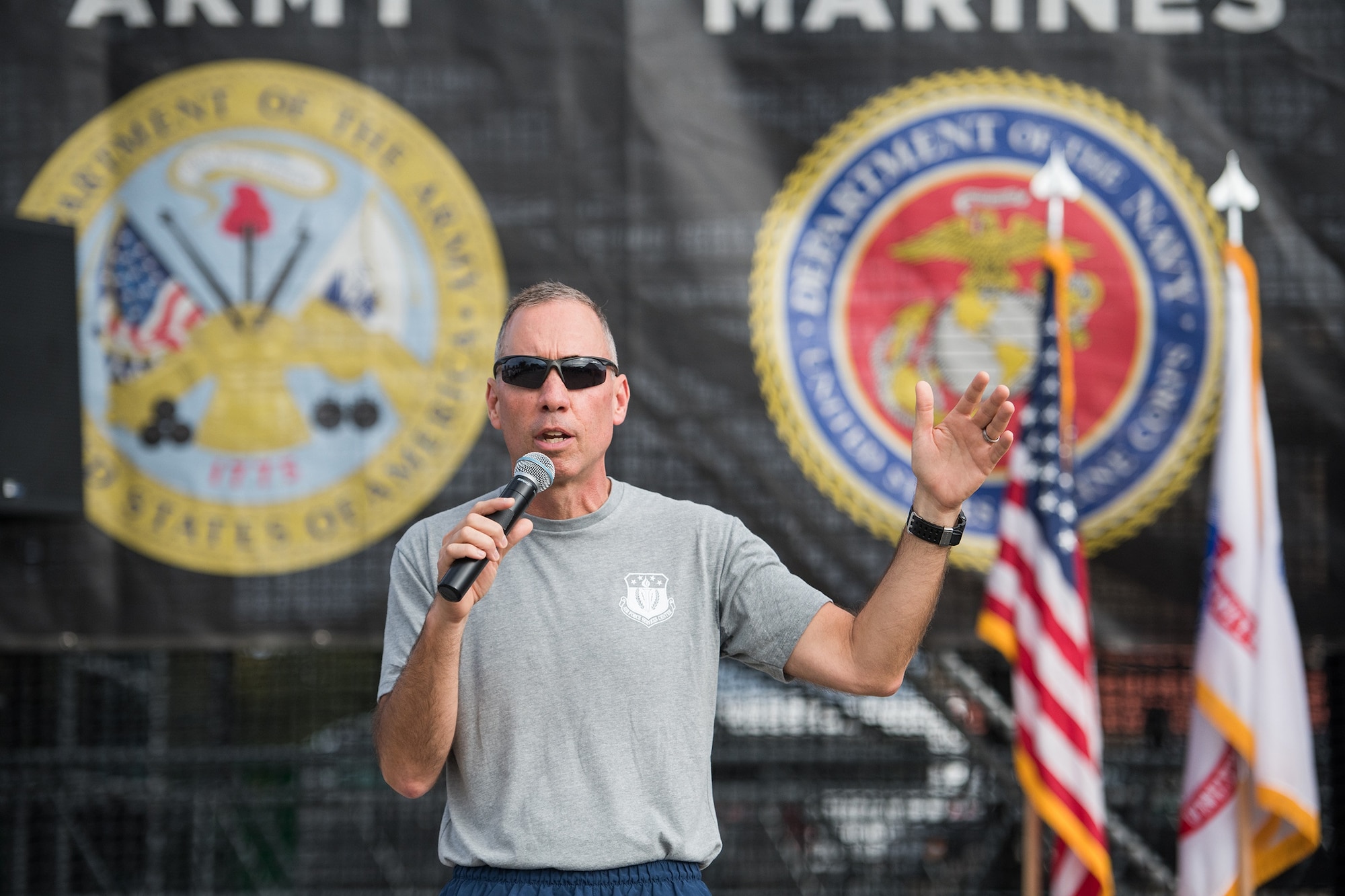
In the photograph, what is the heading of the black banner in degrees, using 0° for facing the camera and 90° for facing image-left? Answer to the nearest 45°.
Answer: approximately 0°

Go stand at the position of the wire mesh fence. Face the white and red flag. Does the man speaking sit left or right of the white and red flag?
right

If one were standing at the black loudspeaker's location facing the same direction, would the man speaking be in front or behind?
in front

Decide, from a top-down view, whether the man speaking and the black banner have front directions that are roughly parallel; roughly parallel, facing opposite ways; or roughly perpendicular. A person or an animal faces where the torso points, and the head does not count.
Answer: roughly parallel

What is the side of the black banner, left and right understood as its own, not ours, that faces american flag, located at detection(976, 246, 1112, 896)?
left

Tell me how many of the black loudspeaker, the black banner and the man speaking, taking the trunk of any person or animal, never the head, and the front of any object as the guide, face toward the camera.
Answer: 3

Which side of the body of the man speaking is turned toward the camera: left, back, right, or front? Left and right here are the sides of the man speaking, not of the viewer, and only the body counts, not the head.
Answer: front

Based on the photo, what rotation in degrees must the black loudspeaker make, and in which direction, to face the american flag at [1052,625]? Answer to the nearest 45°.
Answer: approximately 45° to its left

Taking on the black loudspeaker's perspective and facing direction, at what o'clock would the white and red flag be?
The white and red flag is roughly at 10 o'clock from the black loudspeaker.

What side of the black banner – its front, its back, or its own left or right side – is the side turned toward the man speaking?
front

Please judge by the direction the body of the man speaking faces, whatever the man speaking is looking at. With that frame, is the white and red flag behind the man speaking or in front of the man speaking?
behind

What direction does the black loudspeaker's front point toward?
toward the camera
